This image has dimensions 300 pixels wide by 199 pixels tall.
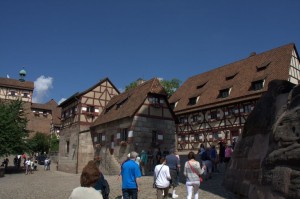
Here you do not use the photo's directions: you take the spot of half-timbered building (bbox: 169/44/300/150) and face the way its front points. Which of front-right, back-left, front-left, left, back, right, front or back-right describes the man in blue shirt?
front-left

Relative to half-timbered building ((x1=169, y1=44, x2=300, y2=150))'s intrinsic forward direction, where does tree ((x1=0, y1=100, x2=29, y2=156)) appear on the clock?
The tree is roughly at 1 o'clock from the half-timbered building.

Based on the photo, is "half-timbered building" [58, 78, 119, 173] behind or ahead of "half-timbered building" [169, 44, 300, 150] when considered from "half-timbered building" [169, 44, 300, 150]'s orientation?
ahead

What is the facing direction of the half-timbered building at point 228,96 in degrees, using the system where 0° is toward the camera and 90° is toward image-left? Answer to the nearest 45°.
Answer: approximately 45°

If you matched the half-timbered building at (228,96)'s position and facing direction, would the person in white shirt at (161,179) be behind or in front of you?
in front

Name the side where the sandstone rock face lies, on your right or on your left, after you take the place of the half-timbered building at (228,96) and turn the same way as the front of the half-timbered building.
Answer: on your left

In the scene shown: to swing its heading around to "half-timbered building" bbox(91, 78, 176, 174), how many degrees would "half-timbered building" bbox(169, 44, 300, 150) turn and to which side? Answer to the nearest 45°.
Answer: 0° — it already faces it

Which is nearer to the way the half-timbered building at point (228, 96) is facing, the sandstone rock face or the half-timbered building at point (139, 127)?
the half-timbered building
